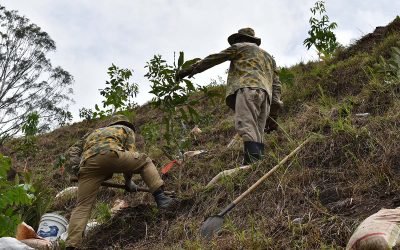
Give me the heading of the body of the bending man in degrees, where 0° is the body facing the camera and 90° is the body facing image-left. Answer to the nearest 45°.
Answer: approximately 180°

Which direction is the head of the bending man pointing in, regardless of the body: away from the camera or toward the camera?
away from the camera

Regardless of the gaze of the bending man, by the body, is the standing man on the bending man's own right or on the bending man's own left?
on the bending man's own right

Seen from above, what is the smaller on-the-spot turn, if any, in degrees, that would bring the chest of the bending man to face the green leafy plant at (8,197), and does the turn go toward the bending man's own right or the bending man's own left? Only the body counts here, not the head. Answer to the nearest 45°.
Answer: approximately 135° to the bending man's own left
